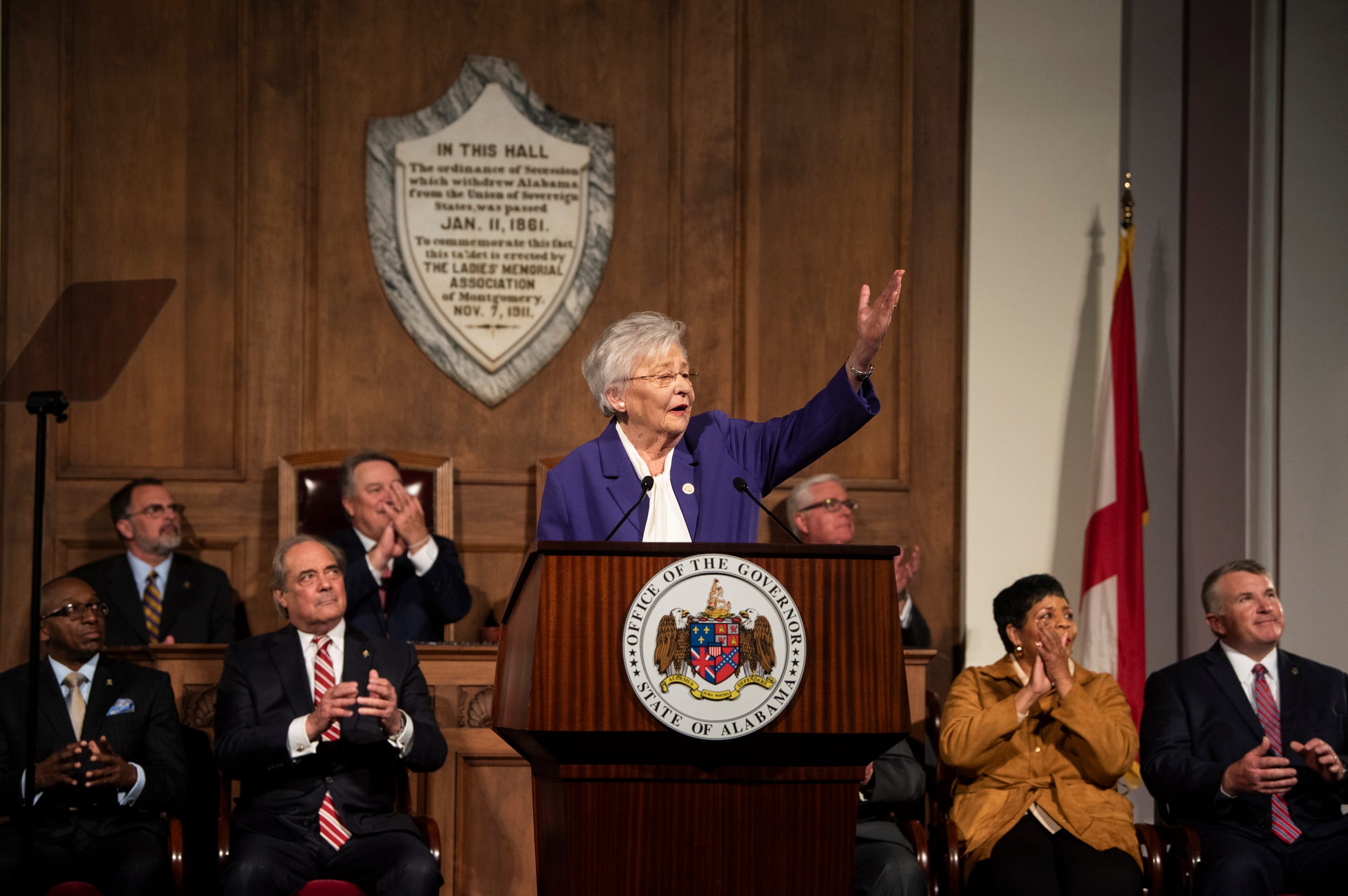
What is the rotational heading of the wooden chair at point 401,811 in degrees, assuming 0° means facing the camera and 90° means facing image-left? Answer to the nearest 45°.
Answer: approximately 0°

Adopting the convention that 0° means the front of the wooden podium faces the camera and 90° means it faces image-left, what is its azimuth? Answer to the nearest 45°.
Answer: approximately 0°

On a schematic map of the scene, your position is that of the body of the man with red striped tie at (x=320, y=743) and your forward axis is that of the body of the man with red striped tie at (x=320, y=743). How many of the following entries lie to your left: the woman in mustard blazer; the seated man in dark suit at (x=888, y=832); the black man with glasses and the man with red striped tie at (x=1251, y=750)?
3

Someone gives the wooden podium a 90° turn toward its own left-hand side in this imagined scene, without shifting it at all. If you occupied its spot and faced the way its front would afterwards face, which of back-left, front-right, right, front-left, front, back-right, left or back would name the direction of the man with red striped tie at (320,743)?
back-left

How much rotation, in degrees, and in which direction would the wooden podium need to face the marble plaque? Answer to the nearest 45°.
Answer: approximately 180°

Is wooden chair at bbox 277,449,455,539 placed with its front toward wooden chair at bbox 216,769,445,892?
yes

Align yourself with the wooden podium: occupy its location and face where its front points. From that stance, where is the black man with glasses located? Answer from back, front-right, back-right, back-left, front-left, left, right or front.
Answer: back-right

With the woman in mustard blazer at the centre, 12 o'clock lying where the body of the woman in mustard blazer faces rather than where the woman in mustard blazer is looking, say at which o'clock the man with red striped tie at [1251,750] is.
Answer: The man with red striped tie is roughly at 8 o'clock from the woman in mustard blazer.

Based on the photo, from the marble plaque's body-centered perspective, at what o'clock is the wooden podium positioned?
The wooden podium is roughly at 12 o'clock from the marble plaque.

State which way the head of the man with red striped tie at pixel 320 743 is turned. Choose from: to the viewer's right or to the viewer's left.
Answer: to the viewer's right

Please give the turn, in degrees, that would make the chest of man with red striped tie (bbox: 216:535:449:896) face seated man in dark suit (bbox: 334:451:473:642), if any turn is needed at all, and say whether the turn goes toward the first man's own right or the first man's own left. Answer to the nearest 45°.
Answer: approximately 180°
